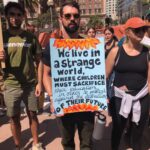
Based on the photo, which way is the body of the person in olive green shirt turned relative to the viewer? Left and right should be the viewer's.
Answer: facing the viewer

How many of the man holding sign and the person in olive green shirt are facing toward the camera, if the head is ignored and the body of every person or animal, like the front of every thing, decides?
2

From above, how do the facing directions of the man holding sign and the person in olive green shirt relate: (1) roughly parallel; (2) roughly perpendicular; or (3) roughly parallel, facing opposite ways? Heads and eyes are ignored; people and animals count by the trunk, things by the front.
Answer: roughly parallel

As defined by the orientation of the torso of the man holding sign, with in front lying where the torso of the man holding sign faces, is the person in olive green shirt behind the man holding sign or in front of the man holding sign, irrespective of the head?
behind

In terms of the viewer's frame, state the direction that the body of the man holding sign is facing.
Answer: toward the camera

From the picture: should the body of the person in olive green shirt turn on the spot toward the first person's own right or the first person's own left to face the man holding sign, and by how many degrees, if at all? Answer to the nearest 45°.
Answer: approximately 45° to the first person's own left

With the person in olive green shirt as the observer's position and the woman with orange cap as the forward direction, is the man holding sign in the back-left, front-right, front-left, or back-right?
front-right

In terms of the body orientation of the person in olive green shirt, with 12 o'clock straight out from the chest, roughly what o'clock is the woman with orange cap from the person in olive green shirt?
The woman with orange cap is roughly at 10 o'clock from the person in olive green shirt.
